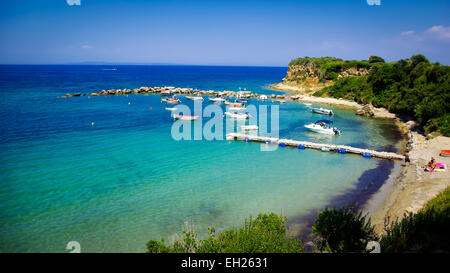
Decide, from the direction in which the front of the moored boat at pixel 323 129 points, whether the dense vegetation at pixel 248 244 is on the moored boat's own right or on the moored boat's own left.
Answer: on the moored boat's own left

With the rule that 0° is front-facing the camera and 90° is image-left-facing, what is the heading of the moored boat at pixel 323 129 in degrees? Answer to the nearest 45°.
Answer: approximately 90°

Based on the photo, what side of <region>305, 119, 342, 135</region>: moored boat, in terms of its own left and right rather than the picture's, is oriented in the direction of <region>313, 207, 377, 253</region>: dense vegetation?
left

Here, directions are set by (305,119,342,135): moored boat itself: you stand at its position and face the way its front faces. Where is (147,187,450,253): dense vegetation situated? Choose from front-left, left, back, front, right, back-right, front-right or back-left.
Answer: left

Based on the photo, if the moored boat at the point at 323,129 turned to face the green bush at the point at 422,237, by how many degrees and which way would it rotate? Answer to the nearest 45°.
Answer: approximately 90° to its left

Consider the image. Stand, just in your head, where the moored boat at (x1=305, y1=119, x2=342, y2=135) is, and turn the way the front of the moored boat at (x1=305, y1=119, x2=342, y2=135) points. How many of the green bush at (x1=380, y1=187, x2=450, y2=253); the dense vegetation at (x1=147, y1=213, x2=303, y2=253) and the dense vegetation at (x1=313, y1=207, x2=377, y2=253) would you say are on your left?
3

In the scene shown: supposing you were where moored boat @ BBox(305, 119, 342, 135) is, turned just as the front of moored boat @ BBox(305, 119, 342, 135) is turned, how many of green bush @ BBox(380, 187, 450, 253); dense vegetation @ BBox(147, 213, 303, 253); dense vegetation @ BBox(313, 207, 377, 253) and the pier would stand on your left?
4
